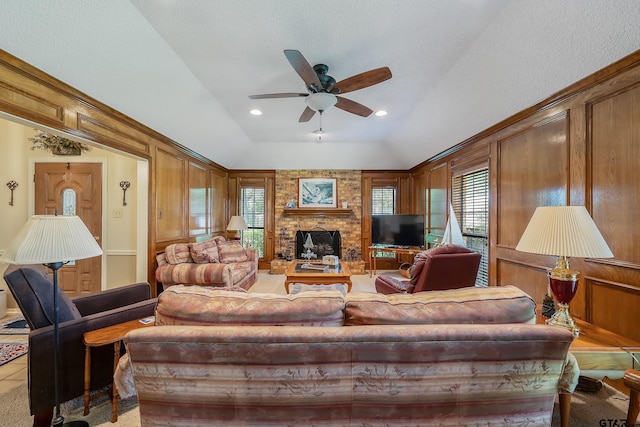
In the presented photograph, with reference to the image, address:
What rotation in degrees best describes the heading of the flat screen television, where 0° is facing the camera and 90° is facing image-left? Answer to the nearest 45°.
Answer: approximately 0°

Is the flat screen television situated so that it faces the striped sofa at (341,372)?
yes

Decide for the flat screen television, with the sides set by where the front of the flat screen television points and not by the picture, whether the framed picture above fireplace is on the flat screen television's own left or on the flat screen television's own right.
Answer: on the flat screen television's own right

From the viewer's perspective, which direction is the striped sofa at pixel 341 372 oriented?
away from the camera

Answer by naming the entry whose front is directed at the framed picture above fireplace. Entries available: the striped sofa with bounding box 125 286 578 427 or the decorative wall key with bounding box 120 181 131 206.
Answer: the striped sofa

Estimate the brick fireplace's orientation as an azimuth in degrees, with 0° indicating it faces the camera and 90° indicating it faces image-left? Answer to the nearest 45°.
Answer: approximately 0°

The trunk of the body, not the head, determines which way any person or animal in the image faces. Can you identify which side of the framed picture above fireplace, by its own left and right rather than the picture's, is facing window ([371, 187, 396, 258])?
left

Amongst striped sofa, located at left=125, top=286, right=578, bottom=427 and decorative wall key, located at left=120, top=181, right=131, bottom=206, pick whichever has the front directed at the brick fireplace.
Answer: the striped sofa
